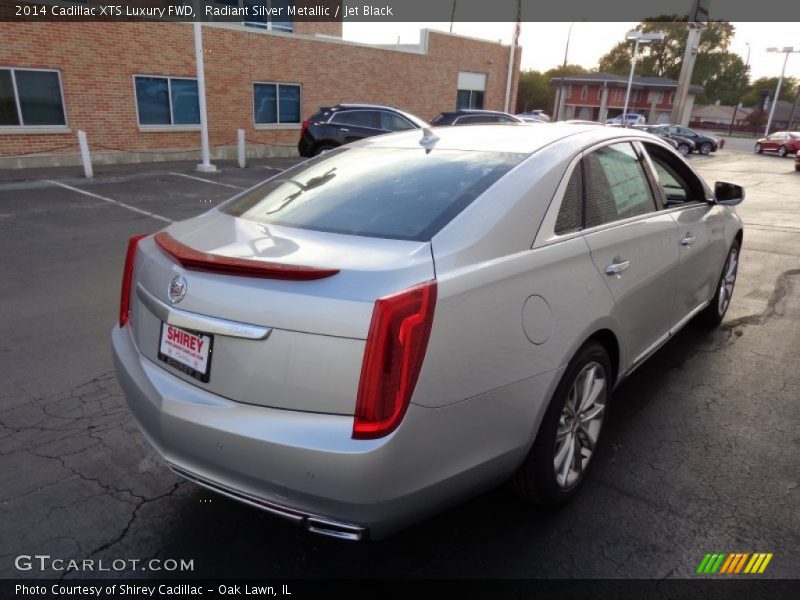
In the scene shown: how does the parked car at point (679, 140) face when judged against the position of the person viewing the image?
facing the viewer and to the right of the viewer

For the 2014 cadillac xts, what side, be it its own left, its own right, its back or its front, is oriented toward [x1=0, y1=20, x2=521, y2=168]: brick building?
left

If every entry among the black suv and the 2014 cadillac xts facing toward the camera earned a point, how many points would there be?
0

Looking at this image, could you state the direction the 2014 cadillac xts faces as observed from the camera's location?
facing away from the viewer and to the right of the viewer

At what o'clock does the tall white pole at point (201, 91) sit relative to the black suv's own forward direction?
The tall white pole is roughly at 6 o'clock from the black suv.

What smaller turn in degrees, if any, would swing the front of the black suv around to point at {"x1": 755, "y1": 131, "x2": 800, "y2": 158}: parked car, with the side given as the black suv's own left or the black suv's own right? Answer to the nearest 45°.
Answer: approximately 45° to the black suv's own left

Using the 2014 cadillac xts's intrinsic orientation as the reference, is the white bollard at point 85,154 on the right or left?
on its left

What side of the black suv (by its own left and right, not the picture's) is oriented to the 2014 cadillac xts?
right

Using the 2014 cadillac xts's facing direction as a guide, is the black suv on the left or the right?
on its left

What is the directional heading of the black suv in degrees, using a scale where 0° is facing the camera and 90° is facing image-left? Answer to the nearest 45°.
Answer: approximately 270°

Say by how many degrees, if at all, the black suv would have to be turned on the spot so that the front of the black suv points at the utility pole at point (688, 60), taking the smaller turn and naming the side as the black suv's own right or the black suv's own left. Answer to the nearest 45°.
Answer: approximately 45° to the black suv's own left
